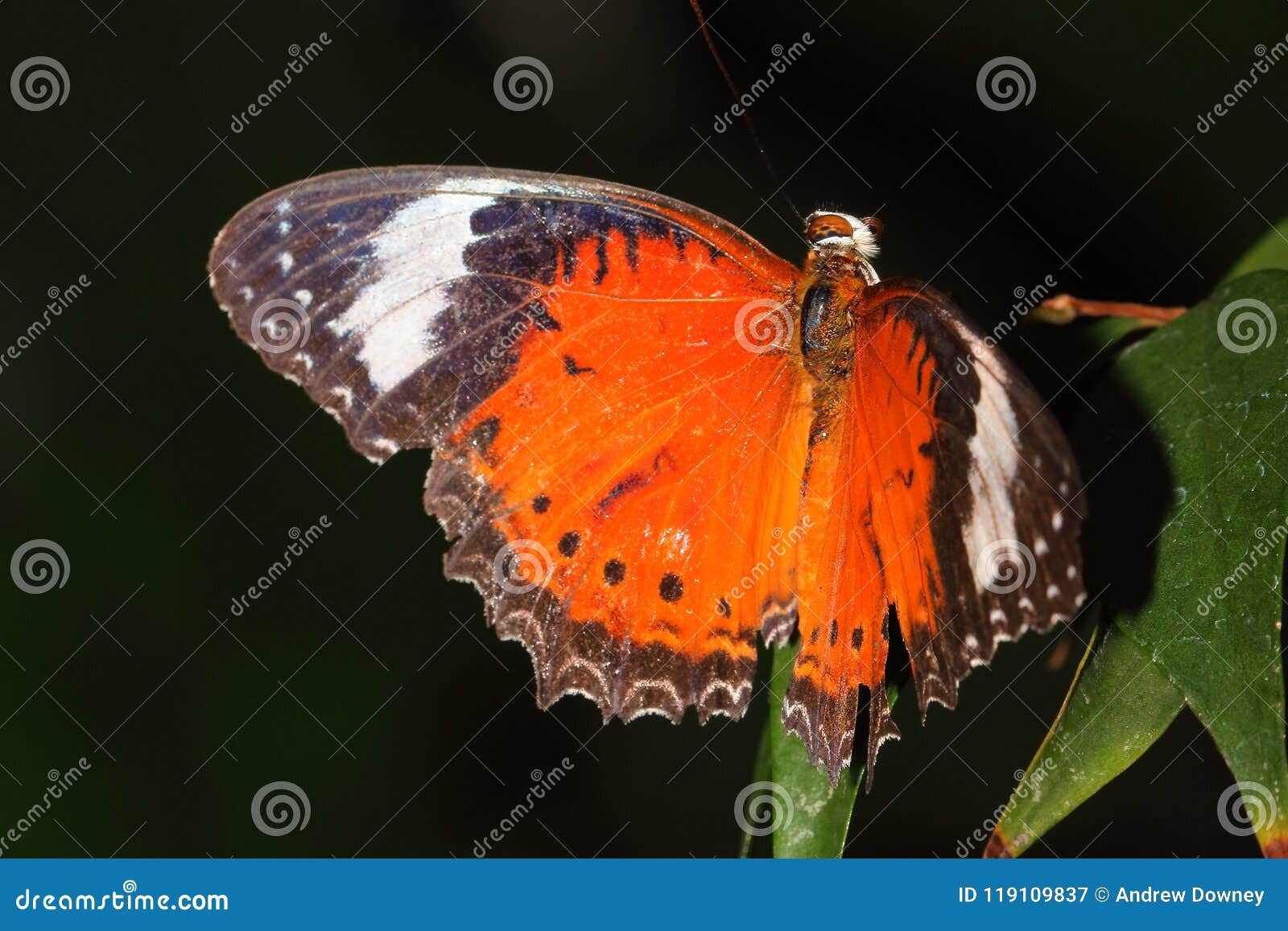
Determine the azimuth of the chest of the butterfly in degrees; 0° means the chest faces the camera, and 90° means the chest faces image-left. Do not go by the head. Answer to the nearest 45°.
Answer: approximately 180°
